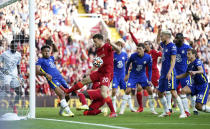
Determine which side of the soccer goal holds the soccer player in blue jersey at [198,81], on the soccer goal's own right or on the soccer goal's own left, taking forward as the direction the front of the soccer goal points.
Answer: on the soccer goal's own right

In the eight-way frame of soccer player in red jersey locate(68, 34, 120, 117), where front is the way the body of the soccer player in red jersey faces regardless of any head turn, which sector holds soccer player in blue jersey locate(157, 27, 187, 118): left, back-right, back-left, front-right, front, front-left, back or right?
back-left

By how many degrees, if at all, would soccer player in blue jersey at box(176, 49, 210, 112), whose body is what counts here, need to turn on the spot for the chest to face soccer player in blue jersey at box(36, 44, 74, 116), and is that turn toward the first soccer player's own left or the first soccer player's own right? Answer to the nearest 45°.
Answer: approximately 45° to the first soccer player's own right

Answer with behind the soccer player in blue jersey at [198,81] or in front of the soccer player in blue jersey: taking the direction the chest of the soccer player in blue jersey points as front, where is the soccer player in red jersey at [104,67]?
in front

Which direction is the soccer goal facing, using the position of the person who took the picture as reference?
facing away from the viewer and to the right of the viewer

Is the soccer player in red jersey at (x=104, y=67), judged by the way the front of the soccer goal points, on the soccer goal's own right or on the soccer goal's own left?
on the soccer goal's own right

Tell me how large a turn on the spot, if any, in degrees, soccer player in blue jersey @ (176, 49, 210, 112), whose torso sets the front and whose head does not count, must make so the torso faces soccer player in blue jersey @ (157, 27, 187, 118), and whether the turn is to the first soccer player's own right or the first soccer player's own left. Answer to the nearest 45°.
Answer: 0° — they already face them
